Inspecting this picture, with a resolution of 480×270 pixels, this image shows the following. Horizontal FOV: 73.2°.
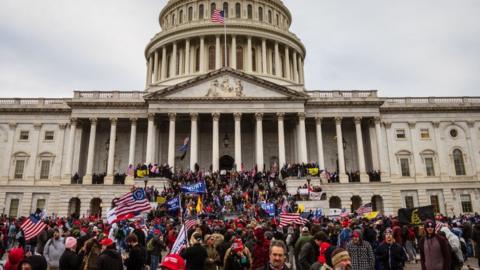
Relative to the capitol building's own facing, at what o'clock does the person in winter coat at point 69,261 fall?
The person in winter coat is roughly at 12 o'clock from the capitol building.

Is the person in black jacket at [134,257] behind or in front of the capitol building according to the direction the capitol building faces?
in front

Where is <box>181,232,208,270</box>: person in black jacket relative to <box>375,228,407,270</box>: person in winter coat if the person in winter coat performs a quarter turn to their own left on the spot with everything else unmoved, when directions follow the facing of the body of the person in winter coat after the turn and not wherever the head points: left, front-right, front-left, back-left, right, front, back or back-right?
back-right

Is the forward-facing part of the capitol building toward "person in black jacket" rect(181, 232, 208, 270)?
yes

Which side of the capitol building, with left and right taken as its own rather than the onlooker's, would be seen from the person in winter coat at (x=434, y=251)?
front

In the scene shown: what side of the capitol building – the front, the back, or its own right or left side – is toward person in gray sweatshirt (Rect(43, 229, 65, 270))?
front

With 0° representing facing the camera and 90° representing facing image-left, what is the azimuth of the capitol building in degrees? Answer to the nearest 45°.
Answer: approximately 0°

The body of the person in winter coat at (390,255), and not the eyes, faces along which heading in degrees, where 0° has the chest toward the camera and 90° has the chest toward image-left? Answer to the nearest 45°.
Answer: approximately 0°

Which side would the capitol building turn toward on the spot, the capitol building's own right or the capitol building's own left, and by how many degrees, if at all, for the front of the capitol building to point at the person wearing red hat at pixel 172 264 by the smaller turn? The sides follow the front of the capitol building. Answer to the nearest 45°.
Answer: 0° — it already faces them

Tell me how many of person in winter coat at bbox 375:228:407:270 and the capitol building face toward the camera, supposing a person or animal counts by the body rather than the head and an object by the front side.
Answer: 2
